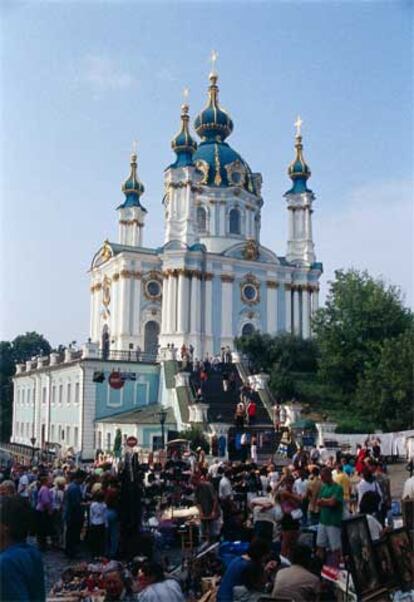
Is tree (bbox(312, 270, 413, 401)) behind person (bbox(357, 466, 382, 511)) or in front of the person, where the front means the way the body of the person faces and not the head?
in front

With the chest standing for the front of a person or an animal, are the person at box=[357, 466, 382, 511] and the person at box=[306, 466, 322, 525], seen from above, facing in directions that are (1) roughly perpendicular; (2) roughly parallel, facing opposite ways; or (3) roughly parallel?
roughly parallel

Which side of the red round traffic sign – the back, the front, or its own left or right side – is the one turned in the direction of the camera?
front

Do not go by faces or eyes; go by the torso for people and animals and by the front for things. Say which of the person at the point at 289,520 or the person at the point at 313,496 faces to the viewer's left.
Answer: the person at the point at 289,520

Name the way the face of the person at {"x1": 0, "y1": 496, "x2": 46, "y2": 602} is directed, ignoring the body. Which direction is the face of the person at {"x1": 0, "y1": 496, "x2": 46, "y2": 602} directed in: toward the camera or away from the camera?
away from the camera
